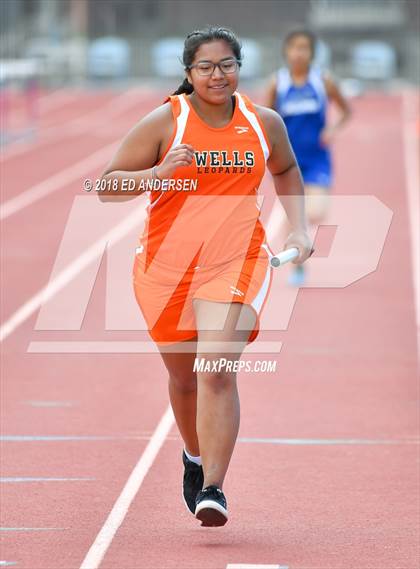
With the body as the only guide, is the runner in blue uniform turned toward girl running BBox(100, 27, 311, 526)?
yes

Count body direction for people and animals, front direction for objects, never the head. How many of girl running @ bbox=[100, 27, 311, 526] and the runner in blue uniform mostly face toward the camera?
2

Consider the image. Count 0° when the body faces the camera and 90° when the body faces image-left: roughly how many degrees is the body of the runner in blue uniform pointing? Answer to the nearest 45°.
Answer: approximately 0°

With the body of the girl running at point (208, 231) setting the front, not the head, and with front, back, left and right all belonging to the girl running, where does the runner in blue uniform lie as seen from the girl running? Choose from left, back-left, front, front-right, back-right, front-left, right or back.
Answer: back

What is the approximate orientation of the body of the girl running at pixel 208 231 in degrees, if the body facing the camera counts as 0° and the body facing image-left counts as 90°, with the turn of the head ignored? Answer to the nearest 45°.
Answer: approximately 0°
